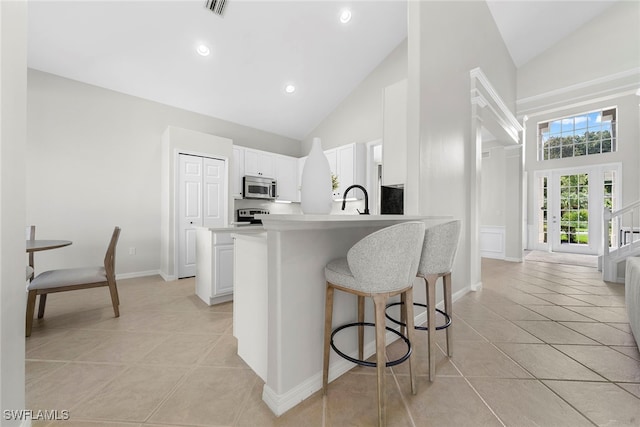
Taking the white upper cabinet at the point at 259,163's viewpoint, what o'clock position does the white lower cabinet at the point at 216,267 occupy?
The white lower cabinet is roughly at 2 o'clock from the white upper cabinet.

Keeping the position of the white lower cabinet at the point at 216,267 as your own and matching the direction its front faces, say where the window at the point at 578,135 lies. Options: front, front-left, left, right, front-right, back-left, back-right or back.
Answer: front-left

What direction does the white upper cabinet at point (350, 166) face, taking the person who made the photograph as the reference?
facing the viewer and to the left of the viewer

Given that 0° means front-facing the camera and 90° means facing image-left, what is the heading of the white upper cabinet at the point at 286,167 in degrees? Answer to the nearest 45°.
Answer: approximately 315°

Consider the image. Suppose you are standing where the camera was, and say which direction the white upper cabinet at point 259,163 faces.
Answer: facing the viewer and to the right of the viewer

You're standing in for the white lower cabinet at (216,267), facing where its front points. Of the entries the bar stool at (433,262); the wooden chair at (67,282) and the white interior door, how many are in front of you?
1

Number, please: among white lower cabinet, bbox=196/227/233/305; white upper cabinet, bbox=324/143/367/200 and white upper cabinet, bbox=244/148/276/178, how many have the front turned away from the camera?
0

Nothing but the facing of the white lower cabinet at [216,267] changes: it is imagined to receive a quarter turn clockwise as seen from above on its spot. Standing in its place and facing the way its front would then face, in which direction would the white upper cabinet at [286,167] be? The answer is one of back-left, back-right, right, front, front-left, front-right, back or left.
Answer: back

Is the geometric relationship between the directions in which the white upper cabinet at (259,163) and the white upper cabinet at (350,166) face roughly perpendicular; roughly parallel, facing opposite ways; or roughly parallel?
roughly perpendicular

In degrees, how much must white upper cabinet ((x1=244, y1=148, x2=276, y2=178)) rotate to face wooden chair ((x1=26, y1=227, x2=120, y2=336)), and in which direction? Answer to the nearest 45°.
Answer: approximately 90° to its right

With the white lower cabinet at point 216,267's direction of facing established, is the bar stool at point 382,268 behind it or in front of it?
in front

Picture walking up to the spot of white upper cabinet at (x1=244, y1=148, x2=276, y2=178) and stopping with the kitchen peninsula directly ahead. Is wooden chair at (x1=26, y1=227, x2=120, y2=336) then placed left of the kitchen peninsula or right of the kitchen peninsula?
right

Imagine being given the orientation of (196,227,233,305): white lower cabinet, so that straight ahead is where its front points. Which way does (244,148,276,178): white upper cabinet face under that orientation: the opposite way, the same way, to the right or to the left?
the same way
